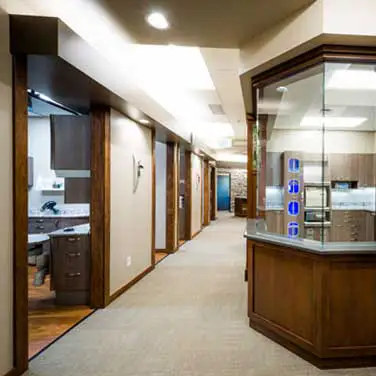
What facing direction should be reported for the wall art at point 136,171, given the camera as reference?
facing to the right of the viewer

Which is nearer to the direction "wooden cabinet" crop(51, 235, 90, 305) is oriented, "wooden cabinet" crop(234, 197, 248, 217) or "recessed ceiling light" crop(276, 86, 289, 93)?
the recessed ceiling light

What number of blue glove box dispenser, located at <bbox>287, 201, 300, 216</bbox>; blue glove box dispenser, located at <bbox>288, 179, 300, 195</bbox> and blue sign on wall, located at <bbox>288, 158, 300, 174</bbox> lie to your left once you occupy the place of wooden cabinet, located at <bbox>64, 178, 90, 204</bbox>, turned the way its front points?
3

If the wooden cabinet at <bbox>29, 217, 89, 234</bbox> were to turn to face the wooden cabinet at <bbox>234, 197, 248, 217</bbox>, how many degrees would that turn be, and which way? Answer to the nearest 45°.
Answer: approximately 135° to its left

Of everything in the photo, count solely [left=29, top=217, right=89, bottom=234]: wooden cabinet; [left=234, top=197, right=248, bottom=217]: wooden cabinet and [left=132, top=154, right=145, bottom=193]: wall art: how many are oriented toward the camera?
2

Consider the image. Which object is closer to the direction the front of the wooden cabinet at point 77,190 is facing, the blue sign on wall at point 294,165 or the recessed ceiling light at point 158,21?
the recessed ceiling light

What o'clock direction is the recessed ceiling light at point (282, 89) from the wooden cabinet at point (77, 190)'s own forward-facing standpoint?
The recessed ceiling light is roughly at 10 o'clock from the wooden cabinet.
